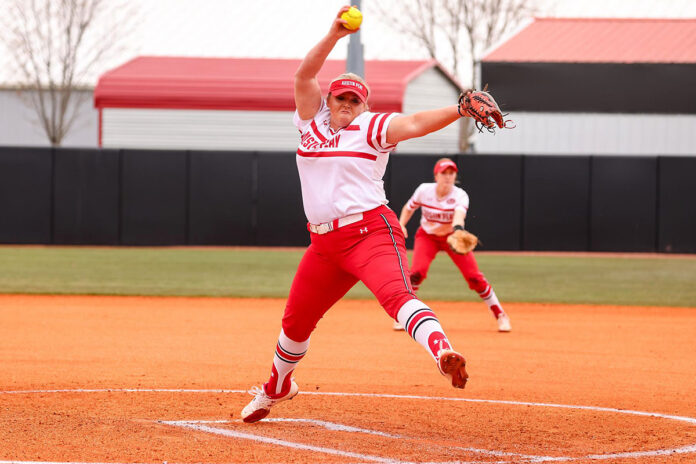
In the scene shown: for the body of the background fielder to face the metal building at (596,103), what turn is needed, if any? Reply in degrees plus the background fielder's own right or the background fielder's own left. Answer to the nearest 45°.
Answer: approximately 180°

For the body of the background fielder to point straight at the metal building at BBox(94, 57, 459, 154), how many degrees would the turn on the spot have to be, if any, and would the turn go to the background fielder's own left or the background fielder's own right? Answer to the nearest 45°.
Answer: approximately 180°

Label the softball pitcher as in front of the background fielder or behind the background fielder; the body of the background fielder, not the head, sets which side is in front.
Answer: in front

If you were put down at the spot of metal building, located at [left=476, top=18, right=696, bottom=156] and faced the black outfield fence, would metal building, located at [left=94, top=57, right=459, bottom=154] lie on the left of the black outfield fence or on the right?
right

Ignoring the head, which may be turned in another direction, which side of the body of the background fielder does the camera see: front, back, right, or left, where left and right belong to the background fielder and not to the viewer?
front
